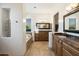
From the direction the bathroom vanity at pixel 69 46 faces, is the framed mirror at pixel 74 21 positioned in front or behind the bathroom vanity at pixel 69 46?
behind

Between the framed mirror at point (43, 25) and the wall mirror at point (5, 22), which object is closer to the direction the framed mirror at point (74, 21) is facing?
the wall mirror

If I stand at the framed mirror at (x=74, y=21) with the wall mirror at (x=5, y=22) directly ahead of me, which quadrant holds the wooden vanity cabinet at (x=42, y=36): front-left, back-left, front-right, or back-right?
front-right

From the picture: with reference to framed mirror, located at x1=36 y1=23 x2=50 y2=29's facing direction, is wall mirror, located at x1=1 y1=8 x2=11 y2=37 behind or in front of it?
in front

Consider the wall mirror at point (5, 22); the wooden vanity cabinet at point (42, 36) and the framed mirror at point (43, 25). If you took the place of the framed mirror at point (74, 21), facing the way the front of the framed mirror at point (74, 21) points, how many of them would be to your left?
0

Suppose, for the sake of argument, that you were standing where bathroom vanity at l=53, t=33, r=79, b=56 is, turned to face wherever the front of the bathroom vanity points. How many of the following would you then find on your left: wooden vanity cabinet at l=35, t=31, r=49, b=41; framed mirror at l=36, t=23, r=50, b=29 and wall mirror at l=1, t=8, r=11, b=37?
0

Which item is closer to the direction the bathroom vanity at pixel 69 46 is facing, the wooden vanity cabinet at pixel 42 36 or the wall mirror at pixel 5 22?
the wall mirror

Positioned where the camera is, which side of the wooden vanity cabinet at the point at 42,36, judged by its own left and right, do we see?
front

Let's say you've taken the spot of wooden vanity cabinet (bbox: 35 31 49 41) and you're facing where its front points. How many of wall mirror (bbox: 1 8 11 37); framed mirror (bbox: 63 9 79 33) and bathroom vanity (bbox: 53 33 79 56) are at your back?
0

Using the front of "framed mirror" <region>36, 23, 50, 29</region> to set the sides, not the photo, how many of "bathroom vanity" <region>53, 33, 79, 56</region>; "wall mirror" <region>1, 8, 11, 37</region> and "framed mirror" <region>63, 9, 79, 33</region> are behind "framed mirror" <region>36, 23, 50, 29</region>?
0

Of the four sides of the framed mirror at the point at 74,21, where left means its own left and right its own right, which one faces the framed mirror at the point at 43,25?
right

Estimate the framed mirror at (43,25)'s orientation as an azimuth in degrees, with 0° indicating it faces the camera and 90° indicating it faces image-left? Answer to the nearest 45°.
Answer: approximately 0°

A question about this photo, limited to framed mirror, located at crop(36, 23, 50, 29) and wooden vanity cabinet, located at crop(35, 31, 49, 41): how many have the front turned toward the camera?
2

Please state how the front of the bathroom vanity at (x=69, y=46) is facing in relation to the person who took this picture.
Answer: facing the viewer and to the left of the viewer

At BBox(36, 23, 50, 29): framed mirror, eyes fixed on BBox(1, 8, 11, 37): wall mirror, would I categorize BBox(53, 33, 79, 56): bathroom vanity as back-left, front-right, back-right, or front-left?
front-left

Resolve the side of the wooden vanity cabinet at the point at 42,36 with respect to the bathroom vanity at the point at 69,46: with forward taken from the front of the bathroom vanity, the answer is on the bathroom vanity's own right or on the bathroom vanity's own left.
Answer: on the bathroom vanity's own right

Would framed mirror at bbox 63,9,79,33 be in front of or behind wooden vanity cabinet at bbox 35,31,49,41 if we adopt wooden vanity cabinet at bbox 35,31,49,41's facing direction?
in front
